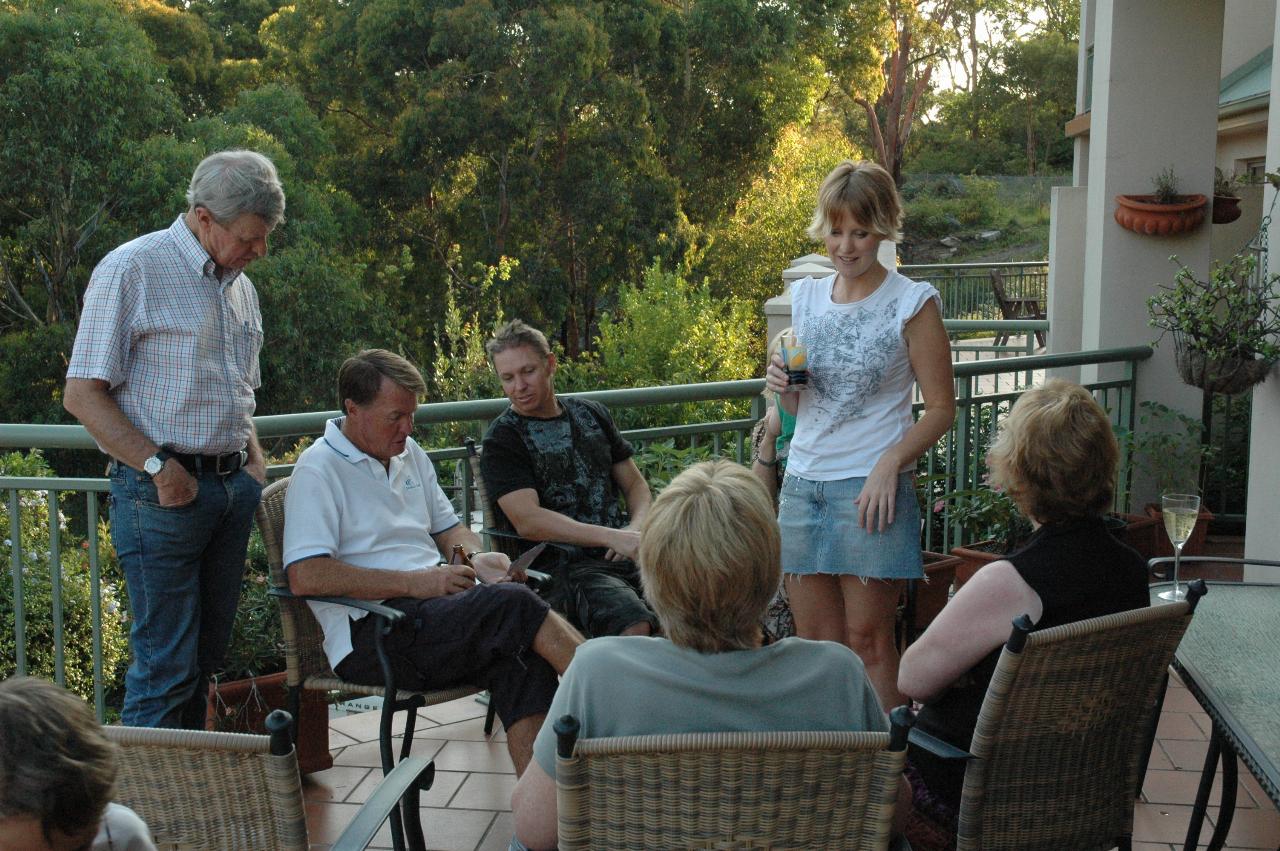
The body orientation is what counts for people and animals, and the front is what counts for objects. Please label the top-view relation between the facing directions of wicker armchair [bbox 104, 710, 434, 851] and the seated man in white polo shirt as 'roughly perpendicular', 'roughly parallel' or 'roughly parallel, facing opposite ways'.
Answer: roughly perpendicular

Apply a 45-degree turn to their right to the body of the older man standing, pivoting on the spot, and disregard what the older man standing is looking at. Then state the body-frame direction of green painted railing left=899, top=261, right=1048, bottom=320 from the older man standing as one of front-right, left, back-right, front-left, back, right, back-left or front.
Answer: back-left

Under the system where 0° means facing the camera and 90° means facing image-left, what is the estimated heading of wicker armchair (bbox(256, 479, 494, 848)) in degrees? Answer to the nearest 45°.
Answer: approximately 315°

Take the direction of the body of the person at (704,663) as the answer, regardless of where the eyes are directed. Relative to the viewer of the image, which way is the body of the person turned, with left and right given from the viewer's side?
facing away from the viewer

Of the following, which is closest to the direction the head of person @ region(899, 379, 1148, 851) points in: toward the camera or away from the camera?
away from the camera

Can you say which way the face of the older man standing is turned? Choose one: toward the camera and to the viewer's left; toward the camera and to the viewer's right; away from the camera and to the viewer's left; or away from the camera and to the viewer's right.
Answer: toward the camera and to the viewer's right

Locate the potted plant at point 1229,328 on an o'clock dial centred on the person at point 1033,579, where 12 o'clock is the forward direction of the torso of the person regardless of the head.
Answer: The potted plant is roughly at 2 o'clock from the person.

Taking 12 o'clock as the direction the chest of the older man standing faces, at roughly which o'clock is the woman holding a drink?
The woman holding a drink is roughly at 11 o'clock from the older man standing.

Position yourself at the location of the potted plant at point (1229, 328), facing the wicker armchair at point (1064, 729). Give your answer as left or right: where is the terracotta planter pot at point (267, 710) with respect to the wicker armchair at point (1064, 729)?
right

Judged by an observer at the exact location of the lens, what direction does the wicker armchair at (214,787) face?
facing away from the viewer and to the right of the viewer
